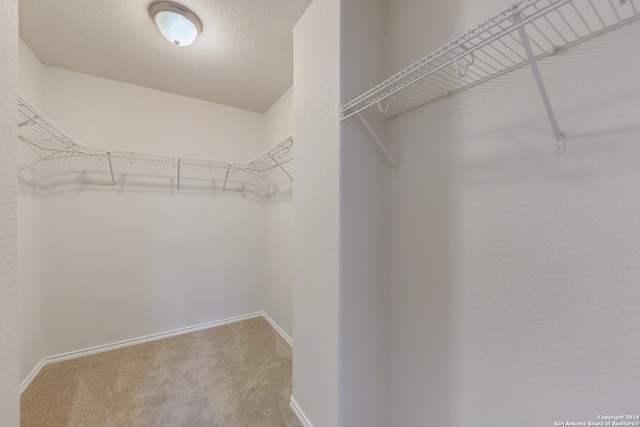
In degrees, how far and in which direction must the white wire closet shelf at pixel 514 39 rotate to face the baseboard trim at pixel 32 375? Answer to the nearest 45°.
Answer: approximately 45° to its right

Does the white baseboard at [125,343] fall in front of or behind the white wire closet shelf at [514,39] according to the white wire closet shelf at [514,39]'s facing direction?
in front

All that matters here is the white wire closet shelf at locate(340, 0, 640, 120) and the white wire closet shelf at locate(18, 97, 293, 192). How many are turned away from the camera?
0

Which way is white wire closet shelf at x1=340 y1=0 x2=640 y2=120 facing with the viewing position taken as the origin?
facing the viewer and to the left of the viewer

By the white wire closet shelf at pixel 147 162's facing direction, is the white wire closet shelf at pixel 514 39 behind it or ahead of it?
ahead

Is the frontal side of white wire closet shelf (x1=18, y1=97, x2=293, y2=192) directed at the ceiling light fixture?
yes

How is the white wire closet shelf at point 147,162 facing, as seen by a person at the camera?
facing the viewer

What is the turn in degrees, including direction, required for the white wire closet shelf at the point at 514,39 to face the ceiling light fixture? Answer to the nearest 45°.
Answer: approximately 45° to its right
